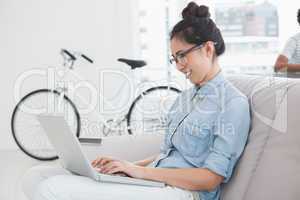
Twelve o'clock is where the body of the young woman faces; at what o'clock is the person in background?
The person in background is roughly at 4 o'clock from the young woman.

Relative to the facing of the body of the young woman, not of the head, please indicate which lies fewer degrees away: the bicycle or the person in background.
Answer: the bicycle

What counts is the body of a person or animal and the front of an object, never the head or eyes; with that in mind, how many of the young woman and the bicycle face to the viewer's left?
2

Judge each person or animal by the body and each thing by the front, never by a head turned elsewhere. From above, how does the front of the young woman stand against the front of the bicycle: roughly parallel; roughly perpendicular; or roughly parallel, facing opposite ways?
roughly parallel

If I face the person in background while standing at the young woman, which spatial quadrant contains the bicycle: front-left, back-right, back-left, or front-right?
front-left

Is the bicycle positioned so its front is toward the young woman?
no

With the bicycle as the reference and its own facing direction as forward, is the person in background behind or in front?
behind

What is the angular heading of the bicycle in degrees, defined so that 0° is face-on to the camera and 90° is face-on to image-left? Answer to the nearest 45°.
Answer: approximately 90°

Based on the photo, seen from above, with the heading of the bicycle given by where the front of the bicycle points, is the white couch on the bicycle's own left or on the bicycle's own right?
on the bicycle's own left

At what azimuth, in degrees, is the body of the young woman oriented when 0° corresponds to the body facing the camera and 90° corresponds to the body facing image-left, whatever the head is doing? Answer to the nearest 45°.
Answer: approximately 90°
